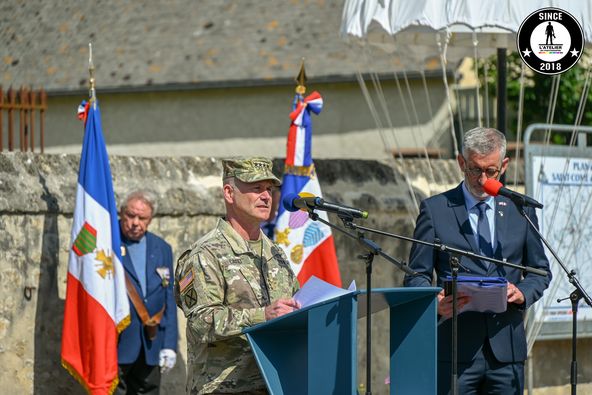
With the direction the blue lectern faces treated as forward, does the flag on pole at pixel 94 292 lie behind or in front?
behind

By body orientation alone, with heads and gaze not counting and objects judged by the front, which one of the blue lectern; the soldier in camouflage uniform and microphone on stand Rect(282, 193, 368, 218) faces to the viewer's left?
the microphone on stand

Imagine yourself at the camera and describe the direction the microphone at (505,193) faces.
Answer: facing to the left of the viewer

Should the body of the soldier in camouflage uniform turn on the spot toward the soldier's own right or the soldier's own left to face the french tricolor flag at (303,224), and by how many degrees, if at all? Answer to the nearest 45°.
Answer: approximately 135° to the soldier's own left

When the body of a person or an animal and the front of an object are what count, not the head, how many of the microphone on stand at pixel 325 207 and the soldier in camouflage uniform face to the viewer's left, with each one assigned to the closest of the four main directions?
1

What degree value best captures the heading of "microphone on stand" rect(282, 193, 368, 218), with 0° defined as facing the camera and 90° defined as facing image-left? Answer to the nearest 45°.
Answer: approximately 90°

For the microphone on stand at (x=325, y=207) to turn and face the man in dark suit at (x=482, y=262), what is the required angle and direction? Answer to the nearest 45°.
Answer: approximately 135° to its right

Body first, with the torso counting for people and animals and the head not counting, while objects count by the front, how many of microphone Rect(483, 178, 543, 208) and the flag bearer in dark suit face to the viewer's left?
1

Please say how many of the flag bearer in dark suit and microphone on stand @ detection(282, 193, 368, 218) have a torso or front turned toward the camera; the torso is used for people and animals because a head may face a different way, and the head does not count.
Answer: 1

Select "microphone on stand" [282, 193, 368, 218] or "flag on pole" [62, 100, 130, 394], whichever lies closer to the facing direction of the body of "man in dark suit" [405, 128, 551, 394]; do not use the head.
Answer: the microphone on stand
